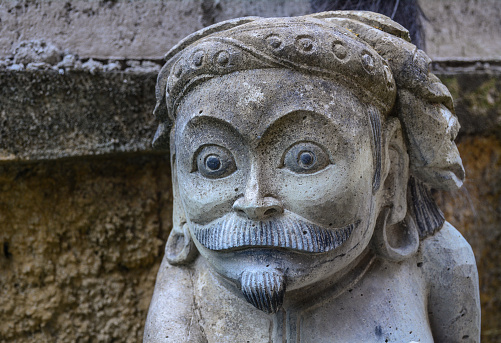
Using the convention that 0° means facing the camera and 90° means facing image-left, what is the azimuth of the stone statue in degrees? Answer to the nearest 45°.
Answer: approximately 45°
